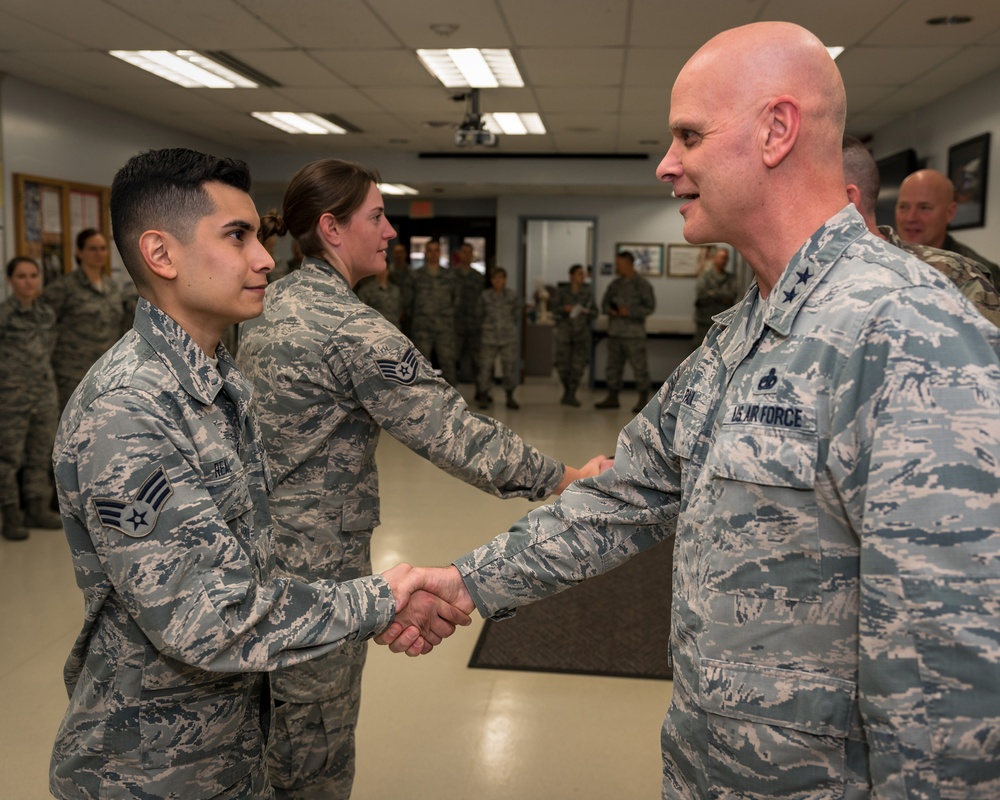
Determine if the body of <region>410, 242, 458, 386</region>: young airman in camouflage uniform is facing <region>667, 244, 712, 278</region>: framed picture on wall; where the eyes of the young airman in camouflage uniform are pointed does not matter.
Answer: no

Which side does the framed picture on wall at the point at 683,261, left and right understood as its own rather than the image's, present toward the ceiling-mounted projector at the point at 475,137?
front

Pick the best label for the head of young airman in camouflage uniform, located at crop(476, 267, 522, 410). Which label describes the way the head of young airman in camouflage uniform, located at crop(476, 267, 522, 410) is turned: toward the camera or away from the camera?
toward the camera

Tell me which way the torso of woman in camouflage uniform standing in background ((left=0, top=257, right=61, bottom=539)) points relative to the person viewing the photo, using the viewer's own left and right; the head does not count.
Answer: facing the viewer and to the right of the viewer

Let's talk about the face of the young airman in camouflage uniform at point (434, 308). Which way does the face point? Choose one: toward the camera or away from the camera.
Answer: toward the camera

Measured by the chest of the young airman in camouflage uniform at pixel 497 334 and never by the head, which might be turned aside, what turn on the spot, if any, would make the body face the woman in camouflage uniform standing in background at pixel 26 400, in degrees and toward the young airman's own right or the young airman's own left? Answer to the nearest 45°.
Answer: approximately 45° to the young airman's own right

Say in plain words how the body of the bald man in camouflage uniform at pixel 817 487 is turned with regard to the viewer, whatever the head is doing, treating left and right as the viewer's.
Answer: facing the viewer and to the left of the viewer

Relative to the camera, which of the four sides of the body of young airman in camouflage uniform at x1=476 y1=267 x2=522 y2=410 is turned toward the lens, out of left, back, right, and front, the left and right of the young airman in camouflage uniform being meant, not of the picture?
front

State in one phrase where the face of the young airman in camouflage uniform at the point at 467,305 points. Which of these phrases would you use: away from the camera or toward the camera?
toward the camera

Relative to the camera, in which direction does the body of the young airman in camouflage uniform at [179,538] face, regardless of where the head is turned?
to the viewer's right

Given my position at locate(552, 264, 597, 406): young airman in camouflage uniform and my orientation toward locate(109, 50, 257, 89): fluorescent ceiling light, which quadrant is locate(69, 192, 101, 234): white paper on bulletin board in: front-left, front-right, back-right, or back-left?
front-right

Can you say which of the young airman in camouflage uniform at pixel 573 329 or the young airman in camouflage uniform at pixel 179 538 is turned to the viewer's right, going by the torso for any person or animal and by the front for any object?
the young airman in camouflage uniform at pixel 179 538

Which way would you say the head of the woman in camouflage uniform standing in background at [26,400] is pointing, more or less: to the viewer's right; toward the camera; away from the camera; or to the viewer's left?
toward the camera

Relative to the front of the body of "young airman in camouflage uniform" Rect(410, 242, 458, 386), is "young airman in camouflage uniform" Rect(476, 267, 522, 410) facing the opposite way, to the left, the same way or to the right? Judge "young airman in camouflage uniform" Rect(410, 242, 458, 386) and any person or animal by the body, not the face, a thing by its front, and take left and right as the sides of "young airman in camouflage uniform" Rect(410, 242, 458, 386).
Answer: the same way

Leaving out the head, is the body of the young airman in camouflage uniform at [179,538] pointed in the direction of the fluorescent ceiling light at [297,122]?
no

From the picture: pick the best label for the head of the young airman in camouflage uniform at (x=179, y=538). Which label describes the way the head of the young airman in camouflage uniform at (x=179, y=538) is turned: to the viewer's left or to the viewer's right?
to the viewer's right

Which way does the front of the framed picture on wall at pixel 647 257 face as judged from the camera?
facing the viewer

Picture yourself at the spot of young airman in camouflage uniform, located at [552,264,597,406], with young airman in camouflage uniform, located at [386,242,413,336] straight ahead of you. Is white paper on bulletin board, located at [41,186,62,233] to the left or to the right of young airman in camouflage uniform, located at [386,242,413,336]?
left

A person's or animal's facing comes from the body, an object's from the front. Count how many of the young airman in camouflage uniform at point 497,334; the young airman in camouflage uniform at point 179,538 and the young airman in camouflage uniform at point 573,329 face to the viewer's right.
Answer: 1

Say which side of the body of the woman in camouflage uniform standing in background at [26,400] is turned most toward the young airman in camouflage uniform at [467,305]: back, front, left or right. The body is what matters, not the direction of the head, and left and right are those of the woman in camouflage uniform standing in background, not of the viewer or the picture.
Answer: left

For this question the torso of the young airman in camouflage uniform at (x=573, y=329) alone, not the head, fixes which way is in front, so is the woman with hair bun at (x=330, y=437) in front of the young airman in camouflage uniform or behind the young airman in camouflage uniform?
in front

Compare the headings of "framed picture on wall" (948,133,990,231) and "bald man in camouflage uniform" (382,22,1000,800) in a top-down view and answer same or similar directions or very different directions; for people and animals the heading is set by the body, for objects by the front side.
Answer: same or similar directions
